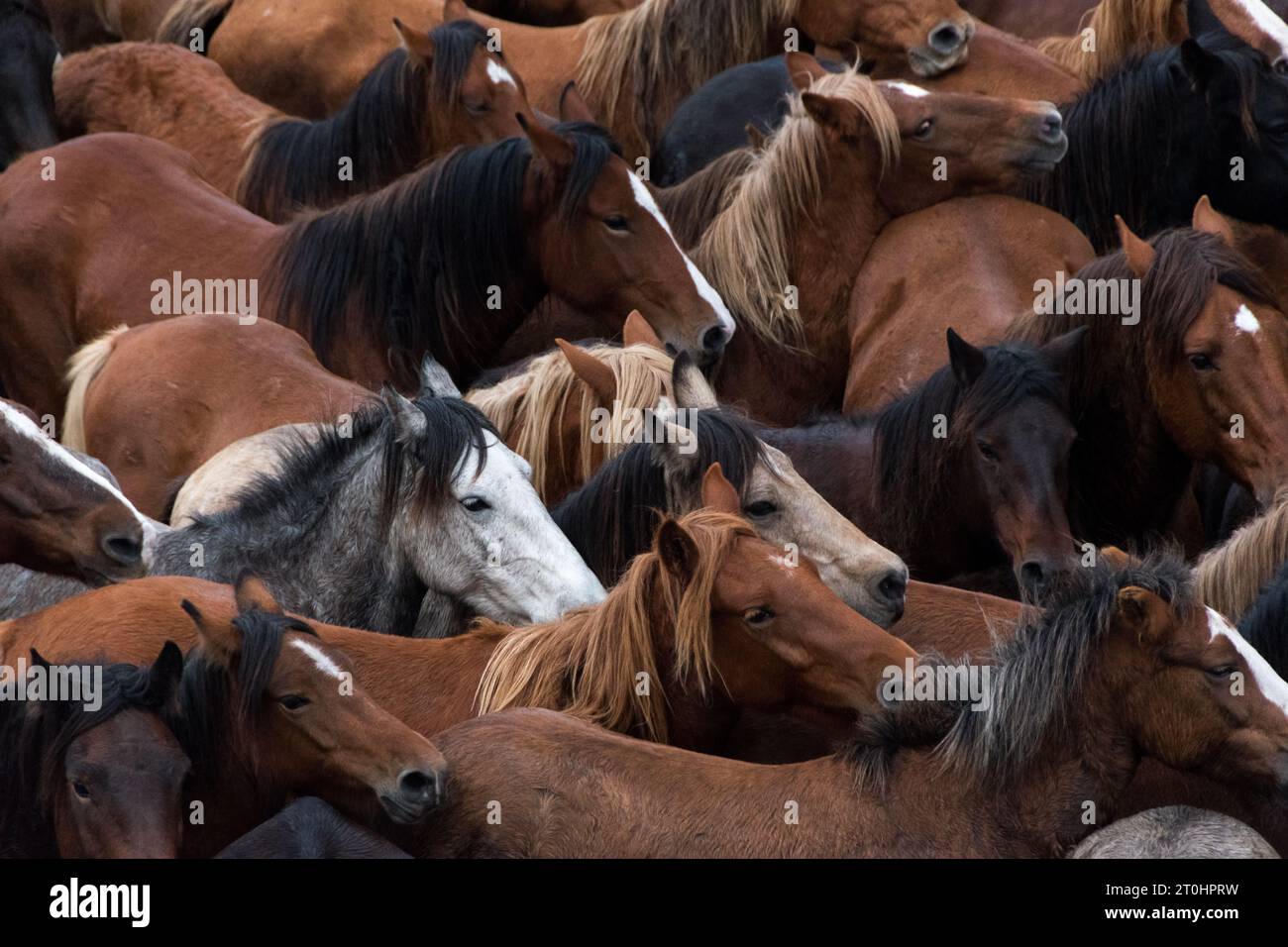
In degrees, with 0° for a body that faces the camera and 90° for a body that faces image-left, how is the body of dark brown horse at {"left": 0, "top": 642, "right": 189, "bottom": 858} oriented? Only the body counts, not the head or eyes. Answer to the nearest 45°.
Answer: approximately 315°

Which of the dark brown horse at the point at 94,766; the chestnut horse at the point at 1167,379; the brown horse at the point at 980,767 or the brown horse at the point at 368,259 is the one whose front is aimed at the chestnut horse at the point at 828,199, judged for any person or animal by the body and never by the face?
the brown horse at the point at 368,259

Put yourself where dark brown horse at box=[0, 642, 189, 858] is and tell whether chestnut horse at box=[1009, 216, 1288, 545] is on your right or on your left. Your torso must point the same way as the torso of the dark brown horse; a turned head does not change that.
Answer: on your left

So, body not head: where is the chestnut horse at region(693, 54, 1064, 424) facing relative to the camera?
to the viewer's right

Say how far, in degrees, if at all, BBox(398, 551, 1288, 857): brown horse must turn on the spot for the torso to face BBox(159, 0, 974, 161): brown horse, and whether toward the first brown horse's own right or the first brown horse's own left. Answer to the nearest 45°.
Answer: approximately 90° to the first brown horse's own left

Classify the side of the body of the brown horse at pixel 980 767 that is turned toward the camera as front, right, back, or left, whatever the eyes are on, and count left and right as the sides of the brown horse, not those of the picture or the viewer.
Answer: right

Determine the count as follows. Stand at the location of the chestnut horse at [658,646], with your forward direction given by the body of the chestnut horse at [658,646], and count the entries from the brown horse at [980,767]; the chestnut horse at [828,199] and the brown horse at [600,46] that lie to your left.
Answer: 2

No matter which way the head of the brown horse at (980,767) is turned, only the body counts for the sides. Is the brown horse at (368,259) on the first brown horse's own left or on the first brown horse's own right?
on the first brown horse's own left

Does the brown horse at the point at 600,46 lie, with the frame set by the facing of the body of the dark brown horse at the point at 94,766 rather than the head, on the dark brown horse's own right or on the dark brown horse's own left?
on the dark brown horse's own left

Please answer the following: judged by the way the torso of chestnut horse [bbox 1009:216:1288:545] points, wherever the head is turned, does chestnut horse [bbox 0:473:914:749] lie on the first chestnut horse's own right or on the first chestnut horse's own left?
on the first chestnut horse's own right
